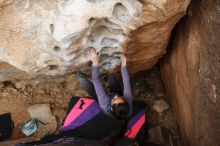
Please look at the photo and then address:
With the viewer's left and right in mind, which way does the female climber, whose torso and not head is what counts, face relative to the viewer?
facing away from the viewer
